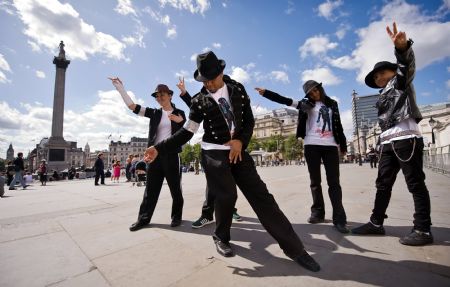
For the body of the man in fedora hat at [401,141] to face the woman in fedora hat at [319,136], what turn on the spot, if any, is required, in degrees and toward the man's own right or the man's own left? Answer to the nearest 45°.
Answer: approximately 45° to the man's own right

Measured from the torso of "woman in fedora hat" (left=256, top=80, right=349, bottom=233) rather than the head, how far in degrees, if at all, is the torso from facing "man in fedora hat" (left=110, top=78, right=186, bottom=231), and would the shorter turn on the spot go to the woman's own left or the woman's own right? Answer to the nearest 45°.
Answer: approximately 90° to the woman's own right

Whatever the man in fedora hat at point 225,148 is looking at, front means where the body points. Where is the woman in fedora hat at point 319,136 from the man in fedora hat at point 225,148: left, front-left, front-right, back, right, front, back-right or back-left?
back-left

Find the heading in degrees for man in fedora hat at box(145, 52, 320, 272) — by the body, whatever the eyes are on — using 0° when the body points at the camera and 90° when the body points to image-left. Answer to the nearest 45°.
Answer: approximately 0°

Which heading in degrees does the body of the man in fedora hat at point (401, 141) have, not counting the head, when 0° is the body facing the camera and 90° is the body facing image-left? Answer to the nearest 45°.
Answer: approximately 45°

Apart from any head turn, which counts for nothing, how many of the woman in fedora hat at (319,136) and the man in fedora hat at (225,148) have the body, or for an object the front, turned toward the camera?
2

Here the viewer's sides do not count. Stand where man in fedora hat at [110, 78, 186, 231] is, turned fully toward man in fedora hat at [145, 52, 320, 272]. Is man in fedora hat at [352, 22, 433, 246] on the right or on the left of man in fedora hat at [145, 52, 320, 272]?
left

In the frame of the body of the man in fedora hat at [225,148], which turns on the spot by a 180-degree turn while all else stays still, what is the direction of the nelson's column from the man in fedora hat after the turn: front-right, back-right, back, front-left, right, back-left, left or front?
front-left

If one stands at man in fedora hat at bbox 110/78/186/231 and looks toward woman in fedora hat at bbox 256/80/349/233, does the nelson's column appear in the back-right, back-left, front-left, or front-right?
back-left
